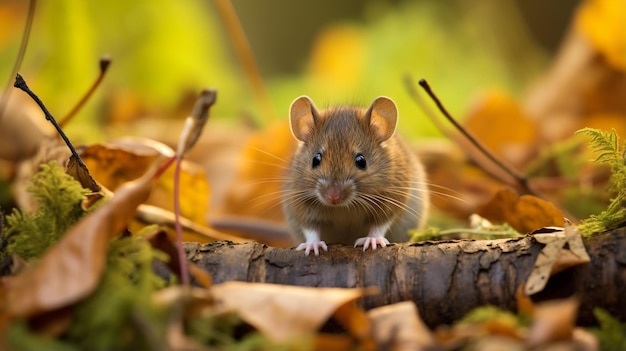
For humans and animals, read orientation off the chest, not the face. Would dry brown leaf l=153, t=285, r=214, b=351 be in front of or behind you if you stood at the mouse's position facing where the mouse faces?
in front

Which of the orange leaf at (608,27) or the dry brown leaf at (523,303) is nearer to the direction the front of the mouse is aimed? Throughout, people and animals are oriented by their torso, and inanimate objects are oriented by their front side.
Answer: the dry brown leaf

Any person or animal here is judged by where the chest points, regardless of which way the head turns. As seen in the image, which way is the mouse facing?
toward the camera

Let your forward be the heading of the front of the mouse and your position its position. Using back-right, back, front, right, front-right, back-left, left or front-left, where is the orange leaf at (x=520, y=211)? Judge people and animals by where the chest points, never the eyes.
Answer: left

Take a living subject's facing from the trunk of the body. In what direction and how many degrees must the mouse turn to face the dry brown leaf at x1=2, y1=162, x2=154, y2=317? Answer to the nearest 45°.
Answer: approximately 45° to its right

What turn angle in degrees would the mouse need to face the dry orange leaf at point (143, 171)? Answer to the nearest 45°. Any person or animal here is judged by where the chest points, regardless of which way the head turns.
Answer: approximately 90° to its right
